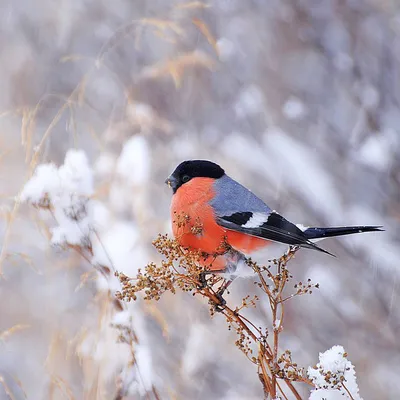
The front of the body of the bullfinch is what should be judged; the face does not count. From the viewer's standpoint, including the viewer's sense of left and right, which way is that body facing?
facing to the left of the viewer
